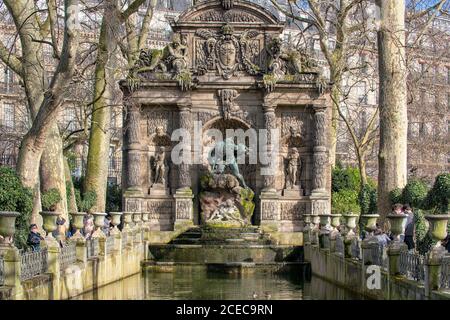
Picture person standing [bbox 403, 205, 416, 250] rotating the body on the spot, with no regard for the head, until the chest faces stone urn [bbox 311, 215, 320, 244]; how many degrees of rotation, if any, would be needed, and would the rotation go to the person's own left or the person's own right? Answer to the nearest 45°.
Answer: approximately 45° to the person's own right

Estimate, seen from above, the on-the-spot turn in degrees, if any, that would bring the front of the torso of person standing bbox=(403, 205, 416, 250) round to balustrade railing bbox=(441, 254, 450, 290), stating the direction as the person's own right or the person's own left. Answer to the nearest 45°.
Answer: approximately 90° to the person's own left

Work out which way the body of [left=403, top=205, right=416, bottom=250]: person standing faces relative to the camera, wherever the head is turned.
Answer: to the viewer's left

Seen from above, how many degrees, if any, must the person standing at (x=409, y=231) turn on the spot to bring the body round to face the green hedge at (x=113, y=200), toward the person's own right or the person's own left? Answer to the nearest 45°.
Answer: approximately 45° to the person's own right

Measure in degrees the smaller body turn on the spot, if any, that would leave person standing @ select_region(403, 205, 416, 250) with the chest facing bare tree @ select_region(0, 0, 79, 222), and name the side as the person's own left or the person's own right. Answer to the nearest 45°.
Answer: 0° — they already face it

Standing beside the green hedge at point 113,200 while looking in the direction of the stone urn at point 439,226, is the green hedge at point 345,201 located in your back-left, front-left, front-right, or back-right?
front-left

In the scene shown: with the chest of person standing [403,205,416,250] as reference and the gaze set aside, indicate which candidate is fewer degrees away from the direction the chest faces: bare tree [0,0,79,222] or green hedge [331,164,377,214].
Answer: the bare tree

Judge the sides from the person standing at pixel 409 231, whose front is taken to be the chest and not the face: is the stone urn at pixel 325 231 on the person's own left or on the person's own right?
on the person's own right

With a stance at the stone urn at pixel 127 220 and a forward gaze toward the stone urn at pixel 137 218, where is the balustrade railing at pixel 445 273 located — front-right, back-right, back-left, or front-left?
back-right

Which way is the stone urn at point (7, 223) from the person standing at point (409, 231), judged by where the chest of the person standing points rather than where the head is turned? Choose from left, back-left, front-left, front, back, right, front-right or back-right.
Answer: front-left

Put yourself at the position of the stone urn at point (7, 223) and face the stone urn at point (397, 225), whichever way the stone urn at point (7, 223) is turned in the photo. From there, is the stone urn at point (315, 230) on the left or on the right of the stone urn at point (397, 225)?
left

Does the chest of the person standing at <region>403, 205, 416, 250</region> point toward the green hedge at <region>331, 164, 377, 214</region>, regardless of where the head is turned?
no

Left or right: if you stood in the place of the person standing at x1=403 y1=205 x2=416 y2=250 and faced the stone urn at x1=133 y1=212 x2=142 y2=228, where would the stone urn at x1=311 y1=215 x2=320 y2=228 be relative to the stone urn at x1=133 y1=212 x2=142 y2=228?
right

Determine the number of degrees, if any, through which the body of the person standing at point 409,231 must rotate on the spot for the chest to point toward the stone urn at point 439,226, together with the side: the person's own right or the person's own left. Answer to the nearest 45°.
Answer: approximately 90° to the person's own left
